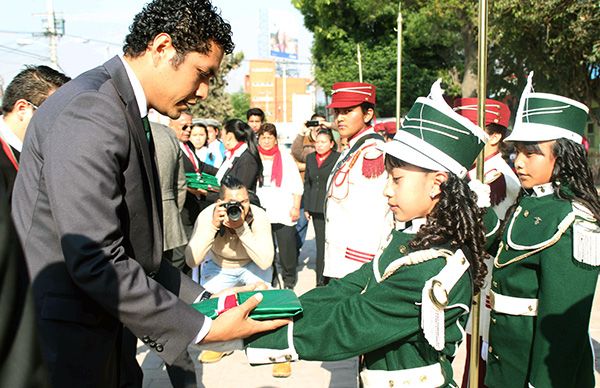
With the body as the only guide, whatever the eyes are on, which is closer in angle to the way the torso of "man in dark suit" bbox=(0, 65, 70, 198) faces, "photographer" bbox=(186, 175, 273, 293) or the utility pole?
the photographer

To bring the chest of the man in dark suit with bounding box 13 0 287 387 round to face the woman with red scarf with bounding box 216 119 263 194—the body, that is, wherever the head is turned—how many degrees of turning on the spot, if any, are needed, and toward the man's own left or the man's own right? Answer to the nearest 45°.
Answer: approximately 90° to the man's own left

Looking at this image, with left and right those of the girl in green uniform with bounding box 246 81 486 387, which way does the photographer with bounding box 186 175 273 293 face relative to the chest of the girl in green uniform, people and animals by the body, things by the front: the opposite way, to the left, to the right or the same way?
to the left

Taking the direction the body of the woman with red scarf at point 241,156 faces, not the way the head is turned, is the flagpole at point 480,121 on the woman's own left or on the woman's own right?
on the woman's own left

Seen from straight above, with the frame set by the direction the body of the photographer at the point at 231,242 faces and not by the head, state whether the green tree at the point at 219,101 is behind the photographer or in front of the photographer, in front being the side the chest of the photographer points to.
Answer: behind

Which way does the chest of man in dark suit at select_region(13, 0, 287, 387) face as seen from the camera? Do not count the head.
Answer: to the viewer's right

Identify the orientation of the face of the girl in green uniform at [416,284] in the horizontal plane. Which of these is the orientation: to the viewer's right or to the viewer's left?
to the viewer's left

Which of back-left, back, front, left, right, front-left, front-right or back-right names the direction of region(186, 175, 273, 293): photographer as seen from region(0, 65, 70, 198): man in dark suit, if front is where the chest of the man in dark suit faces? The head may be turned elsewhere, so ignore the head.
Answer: front-left

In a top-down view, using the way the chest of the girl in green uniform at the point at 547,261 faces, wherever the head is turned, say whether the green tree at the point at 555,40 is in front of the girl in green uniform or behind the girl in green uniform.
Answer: behind

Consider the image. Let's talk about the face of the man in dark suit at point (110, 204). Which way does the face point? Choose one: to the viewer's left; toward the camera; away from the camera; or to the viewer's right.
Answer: to the viewer's right

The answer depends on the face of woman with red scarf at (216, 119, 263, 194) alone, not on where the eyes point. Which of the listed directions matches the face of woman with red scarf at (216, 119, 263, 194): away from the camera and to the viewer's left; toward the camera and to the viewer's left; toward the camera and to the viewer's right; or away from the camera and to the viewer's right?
toward the camera and to the viewer's left

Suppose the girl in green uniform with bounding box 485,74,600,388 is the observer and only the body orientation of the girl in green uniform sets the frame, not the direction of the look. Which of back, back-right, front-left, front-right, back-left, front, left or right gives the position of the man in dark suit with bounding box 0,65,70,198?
front-right

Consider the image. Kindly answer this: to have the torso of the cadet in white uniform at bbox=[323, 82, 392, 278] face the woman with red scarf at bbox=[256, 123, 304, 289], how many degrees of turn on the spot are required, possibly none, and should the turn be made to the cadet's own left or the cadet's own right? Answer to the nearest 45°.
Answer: approximately 135° to the cadet's own right

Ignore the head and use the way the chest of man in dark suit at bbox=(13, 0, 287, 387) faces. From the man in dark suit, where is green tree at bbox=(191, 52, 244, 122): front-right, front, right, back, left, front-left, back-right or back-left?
left
